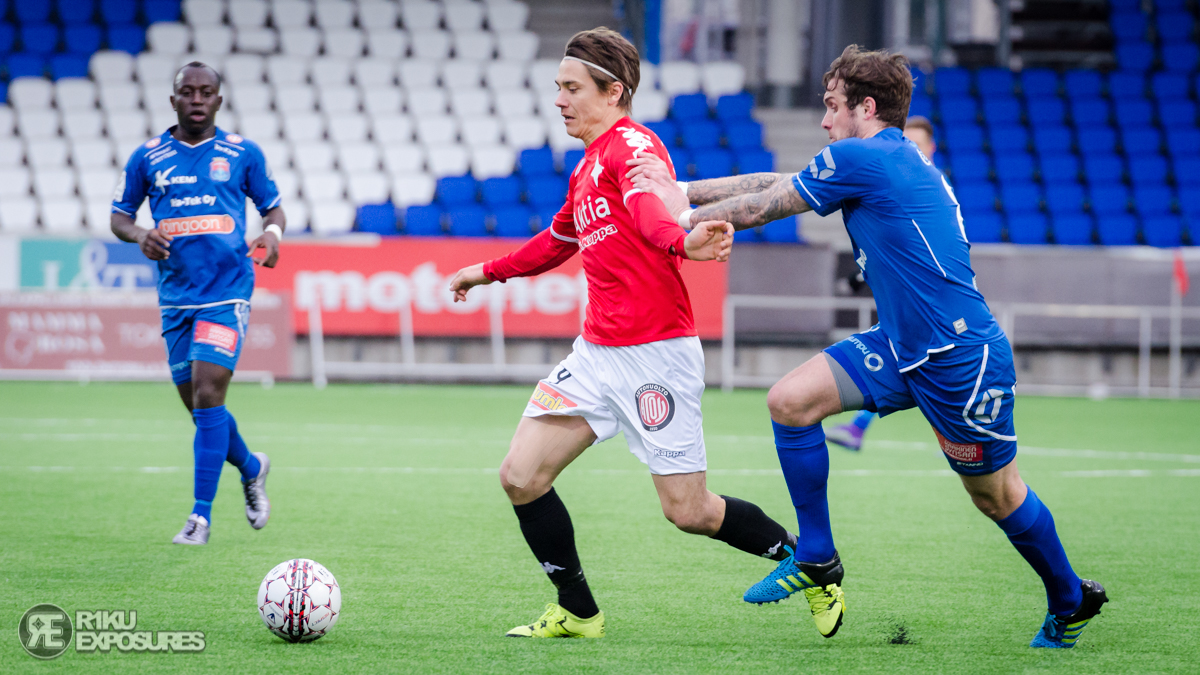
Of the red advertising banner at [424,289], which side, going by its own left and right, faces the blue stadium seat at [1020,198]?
left

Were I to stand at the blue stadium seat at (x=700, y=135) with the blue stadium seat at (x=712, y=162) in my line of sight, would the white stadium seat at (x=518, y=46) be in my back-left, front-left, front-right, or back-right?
back-right

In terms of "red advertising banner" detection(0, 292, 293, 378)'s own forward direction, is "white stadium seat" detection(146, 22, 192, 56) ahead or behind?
behind

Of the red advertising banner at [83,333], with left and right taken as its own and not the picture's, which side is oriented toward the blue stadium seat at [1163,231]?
left

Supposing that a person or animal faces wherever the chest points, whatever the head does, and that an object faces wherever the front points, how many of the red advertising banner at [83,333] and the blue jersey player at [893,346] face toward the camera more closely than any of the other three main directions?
1

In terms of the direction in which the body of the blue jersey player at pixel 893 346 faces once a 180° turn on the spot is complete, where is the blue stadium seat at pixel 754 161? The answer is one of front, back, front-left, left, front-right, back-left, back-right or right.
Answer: left

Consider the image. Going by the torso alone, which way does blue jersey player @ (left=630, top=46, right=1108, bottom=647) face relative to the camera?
to the viewer's left

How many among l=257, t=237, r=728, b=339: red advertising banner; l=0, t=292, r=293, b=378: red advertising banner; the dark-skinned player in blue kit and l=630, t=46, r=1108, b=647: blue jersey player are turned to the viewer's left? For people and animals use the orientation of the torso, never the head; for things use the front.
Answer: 1

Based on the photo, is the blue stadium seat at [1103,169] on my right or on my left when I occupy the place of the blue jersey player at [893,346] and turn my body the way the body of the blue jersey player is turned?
on my right

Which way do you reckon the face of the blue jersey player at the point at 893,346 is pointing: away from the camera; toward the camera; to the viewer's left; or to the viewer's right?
to the viewer's left

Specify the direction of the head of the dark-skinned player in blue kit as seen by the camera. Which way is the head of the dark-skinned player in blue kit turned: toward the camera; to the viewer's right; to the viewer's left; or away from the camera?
toward the camera

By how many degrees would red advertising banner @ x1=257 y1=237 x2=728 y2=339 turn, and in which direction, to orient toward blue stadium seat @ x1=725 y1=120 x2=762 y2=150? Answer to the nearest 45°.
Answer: approximately 135° to its left

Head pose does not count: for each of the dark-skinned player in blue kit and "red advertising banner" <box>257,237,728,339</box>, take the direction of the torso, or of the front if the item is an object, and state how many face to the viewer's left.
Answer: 0

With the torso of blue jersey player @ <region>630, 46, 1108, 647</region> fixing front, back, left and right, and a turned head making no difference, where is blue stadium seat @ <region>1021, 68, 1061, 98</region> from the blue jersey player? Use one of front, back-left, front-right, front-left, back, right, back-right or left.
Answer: right

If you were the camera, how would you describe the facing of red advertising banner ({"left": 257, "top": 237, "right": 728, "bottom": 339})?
facing the viewer

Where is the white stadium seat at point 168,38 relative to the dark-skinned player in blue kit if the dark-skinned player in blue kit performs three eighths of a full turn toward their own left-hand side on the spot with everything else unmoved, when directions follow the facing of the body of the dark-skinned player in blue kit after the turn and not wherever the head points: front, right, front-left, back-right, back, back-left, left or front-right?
front-left
